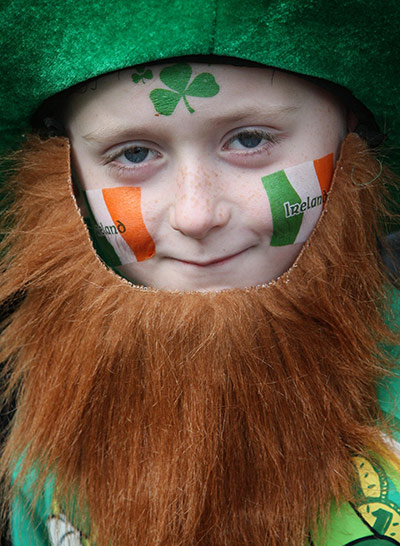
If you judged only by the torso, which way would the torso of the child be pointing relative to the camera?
toward the camera

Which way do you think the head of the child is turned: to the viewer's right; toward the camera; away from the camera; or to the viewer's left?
toward the camera
